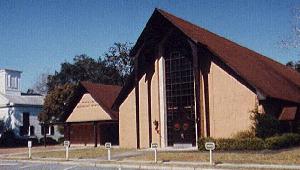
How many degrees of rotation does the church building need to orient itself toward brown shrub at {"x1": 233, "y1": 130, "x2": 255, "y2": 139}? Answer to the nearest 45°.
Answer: approximately 90° to its left

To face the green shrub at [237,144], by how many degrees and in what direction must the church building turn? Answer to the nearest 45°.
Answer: approximately 90° to its left

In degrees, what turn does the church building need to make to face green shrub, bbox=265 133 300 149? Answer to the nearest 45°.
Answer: approximately 90° to its left

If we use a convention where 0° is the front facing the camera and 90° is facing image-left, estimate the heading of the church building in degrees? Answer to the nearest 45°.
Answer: approximately 45°

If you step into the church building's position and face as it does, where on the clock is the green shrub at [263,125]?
The green shrub is roughly at 9 o'clock from the church building.
